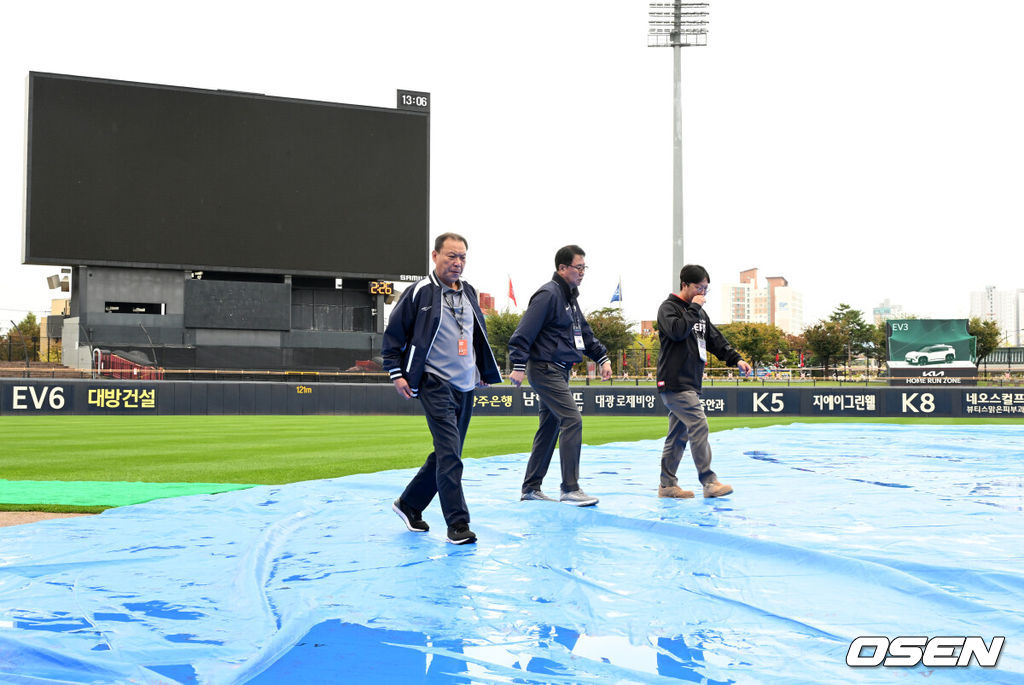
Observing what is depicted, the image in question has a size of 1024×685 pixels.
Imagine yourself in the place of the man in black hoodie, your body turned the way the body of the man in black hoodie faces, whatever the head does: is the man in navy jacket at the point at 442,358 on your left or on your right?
on your right

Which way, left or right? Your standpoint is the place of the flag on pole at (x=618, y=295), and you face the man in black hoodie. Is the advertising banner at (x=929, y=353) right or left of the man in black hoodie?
left

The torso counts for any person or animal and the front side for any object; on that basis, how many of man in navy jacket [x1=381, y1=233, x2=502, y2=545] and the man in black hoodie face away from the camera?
0

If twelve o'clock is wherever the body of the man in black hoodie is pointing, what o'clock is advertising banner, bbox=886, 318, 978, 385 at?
The advertising banner is roughly at 8 o'clock from the man in black hoodie.

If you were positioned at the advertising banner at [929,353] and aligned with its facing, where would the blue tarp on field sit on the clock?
The blue tarp on field is roughly at 12 o'clock from the advertising banner.

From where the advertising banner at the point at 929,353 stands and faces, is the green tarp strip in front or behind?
in front

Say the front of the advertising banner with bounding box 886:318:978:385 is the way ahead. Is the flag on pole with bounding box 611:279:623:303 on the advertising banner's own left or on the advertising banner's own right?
on the advertising banner's own right
